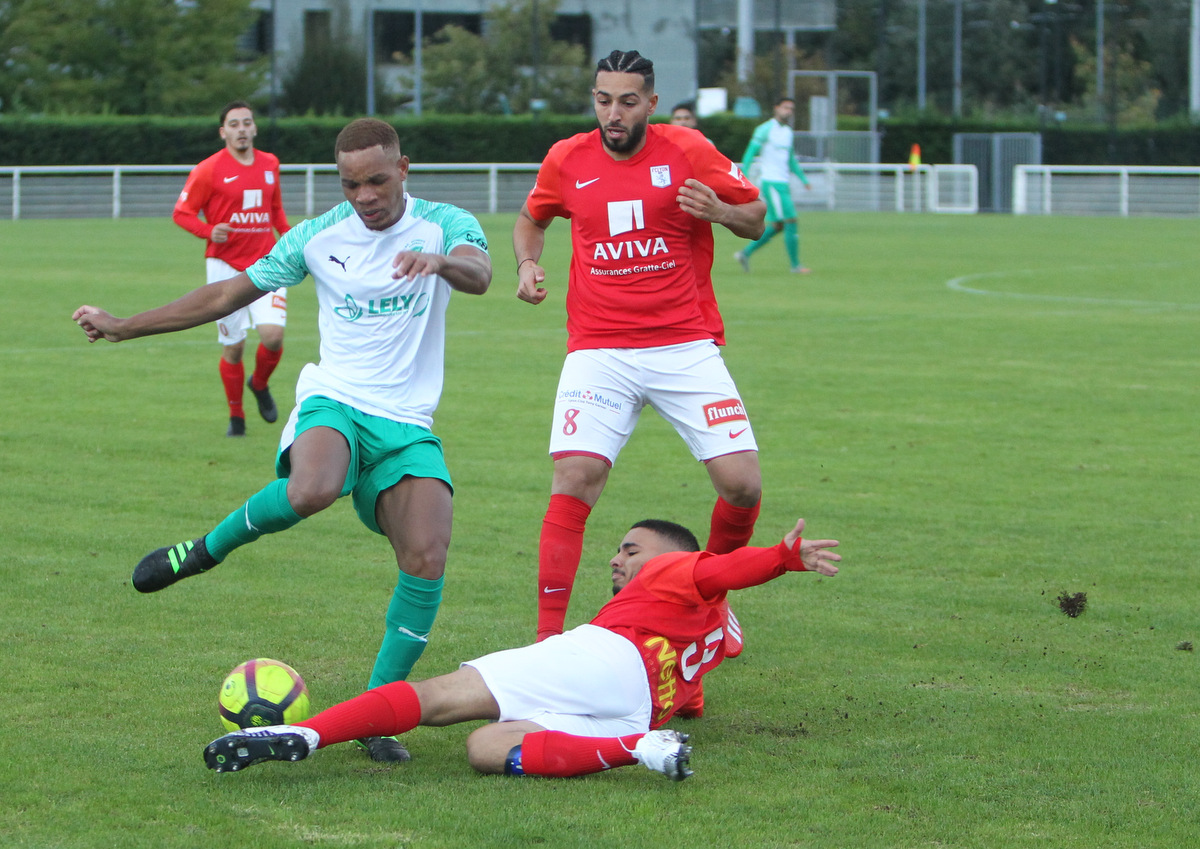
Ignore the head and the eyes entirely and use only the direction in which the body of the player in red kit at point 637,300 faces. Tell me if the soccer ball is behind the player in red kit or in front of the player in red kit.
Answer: in front

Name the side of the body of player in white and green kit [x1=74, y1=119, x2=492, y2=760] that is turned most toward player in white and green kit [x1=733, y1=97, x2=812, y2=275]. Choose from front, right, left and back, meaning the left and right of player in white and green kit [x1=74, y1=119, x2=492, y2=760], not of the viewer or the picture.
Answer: back

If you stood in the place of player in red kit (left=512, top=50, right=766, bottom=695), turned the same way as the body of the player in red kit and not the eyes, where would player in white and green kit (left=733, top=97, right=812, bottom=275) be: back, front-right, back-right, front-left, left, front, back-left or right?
back

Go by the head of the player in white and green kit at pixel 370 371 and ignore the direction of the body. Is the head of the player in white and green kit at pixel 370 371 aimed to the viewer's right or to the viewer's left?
to the viewer's left

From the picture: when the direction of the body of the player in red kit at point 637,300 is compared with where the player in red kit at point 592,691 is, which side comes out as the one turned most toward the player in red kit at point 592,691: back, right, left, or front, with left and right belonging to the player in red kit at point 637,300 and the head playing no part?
front

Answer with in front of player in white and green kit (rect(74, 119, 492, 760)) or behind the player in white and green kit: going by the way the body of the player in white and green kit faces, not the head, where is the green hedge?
behind

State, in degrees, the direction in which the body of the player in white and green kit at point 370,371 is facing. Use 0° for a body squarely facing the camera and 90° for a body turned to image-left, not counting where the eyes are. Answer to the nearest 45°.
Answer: approximately 0°

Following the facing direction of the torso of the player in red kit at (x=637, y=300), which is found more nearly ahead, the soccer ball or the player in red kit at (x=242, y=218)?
the soccer ball

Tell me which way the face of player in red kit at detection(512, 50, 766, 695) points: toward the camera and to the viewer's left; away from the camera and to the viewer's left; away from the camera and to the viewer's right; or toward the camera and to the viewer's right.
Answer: toward the camera and to the viewer's left

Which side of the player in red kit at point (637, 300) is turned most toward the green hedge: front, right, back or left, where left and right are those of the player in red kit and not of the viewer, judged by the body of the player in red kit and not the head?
back

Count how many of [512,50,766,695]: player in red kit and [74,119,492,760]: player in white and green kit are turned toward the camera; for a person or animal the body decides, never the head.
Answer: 2

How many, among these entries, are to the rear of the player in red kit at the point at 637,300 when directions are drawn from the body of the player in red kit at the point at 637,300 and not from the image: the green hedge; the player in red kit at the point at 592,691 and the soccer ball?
1

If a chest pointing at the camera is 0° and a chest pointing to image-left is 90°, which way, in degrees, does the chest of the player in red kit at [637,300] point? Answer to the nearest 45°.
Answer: approximately 0°

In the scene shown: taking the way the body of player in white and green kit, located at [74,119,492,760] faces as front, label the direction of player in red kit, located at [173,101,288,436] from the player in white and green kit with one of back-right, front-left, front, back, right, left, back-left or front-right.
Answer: back
